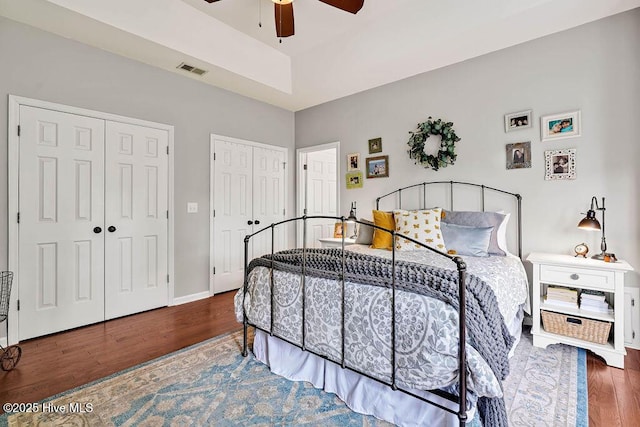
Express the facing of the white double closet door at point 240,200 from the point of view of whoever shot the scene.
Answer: facing the viewer and to the right of the viewer

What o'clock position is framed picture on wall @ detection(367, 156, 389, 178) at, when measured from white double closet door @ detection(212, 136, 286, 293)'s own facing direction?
The framed picture on wall is roughly at 11 o'clock from the white double closet door.

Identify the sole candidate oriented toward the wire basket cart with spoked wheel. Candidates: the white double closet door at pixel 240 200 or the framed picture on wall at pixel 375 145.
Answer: the framed picture on wall

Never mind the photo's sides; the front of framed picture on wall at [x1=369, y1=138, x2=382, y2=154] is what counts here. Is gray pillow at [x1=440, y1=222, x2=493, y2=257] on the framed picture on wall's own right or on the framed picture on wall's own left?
on the framed picture on wall's own left

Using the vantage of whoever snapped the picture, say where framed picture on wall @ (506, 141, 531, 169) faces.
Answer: facing the viewer

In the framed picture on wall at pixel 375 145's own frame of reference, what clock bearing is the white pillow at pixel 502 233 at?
The white pillow is roughly at 9 o'clock from the framed picture on wall.

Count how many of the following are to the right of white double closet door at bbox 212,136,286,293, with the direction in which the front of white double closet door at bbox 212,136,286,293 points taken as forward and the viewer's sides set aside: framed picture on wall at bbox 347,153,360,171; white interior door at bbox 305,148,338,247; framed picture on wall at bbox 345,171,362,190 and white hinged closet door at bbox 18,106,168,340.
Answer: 1

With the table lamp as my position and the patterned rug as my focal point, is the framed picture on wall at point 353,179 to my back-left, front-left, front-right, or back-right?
front-right

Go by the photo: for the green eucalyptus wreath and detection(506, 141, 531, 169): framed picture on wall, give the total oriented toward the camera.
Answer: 2

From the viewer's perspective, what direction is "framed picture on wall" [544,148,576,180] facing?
toward the camera

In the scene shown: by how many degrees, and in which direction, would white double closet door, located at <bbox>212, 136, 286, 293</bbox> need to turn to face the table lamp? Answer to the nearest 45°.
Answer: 0° — it already faces it

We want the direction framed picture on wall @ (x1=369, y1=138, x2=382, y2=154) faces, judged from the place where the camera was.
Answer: facing the viewer and to the left of the viewer

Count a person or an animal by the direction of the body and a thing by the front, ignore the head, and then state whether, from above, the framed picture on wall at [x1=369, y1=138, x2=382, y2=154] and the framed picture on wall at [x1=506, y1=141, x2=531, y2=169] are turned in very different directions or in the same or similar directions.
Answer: same or similar directions

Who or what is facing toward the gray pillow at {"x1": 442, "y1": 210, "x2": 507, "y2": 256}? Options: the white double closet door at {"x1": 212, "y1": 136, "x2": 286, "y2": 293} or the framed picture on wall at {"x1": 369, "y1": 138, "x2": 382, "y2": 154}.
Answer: the white double closet door

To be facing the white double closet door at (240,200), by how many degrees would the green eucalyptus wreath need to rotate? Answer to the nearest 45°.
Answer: approximately 90° to its right

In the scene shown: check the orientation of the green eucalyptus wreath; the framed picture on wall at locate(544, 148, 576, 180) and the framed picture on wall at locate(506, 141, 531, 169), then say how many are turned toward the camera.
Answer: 3
